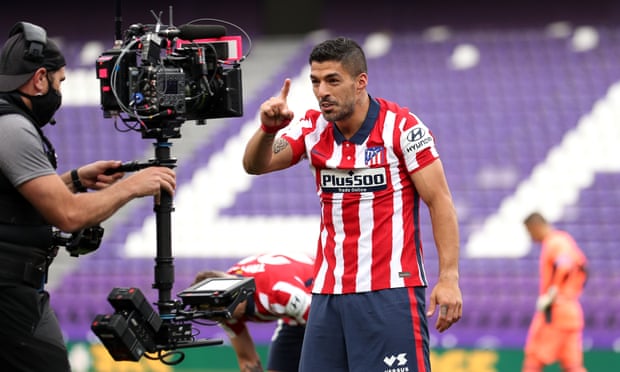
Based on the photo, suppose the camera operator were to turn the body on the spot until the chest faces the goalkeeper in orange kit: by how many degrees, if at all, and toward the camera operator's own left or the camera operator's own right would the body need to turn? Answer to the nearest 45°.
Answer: approximately 45° to the camera operator's own left

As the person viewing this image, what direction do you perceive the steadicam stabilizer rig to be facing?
facing to the right of the viewer

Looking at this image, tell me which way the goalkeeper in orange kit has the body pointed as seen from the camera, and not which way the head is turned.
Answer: to the viewer's left

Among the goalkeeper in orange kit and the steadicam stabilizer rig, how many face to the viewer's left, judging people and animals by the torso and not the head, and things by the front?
1

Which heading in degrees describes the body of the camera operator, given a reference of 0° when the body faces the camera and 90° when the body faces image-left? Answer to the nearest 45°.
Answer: approximately 270°

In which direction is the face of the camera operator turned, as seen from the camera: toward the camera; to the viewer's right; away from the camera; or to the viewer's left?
to the viewer's right

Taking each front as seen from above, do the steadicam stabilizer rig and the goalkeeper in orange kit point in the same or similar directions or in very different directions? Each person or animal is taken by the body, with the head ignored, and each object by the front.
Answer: very different directions
